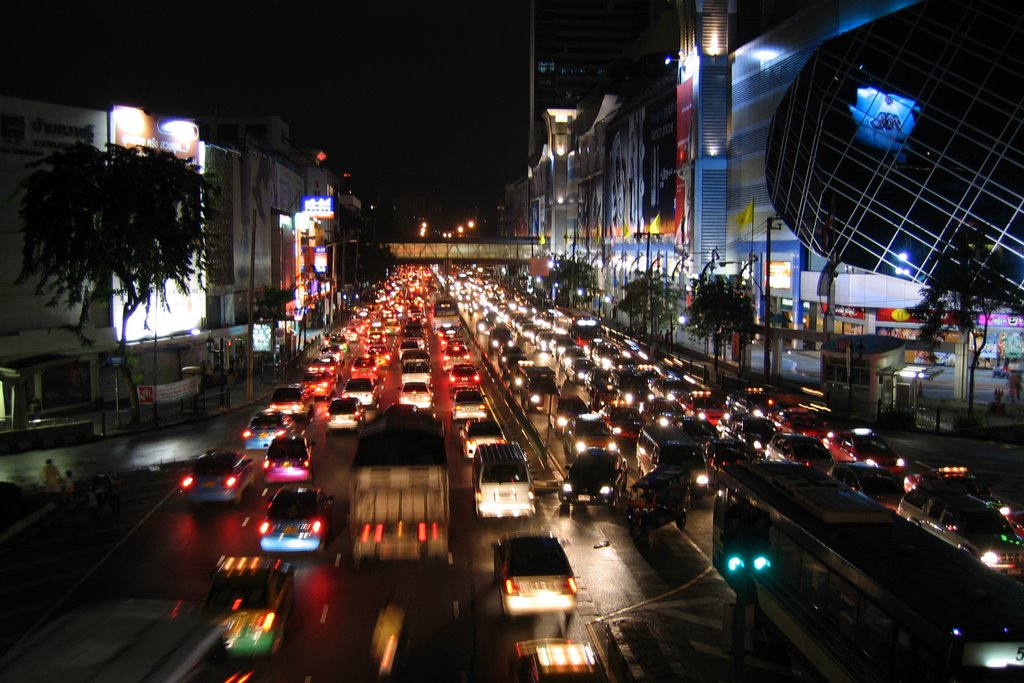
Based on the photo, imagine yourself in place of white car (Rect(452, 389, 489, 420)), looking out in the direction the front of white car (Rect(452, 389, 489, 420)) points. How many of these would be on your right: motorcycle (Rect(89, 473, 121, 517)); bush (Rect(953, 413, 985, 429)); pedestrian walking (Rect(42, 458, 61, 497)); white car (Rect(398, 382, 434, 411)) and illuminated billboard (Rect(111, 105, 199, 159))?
1

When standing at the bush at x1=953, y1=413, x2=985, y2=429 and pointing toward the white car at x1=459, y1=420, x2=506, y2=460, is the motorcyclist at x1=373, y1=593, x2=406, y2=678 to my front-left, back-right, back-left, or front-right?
front-left

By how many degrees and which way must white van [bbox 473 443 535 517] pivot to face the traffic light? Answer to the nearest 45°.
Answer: approximately 180°

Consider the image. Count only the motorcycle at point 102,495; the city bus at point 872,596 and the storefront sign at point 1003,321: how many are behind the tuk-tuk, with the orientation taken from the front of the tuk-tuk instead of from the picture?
1

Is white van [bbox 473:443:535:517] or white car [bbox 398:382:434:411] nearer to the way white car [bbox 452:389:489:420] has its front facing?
the white car

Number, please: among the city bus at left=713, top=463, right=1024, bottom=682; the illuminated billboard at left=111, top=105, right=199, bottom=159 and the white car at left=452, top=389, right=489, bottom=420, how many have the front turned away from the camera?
1

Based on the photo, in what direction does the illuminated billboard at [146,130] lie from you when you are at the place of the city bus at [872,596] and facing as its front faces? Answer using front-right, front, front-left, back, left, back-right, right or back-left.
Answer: back

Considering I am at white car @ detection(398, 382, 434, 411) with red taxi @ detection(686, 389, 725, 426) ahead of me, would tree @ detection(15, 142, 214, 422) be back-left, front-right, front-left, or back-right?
back-right

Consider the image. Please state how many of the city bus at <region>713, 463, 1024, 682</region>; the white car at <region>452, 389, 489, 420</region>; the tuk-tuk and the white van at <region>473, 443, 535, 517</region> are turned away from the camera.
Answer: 2

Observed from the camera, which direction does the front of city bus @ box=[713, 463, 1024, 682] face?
facing the viewer and to the right of the viewer

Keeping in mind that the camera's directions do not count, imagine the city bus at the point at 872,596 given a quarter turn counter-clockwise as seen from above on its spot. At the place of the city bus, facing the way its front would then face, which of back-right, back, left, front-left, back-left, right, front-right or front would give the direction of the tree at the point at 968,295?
front-left

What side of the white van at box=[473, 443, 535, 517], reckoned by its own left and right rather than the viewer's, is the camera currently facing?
back

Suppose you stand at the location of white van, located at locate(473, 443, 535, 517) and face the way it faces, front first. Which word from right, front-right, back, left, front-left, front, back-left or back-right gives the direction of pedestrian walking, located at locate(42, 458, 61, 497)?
left

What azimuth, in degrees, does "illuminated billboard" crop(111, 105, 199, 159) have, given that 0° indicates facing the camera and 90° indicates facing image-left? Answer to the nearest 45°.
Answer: approximately 315°

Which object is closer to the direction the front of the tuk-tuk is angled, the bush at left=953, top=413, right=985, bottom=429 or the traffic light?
the traffic light

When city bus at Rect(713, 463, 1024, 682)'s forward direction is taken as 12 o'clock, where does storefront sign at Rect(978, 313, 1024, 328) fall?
The storefront sign is roughly at 8 o'clock from the city bus.

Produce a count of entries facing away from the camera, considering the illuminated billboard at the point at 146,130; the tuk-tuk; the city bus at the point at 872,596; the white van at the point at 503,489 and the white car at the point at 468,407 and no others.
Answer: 2

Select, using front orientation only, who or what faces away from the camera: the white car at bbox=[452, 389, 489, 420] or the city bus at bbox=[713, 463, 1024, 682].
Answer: the white car

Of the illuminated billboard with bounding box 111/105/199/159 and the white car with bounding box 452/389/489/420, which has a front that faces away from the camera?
the white car

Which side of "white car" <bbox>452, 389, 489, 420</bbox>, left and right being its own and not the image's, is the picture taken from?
back
